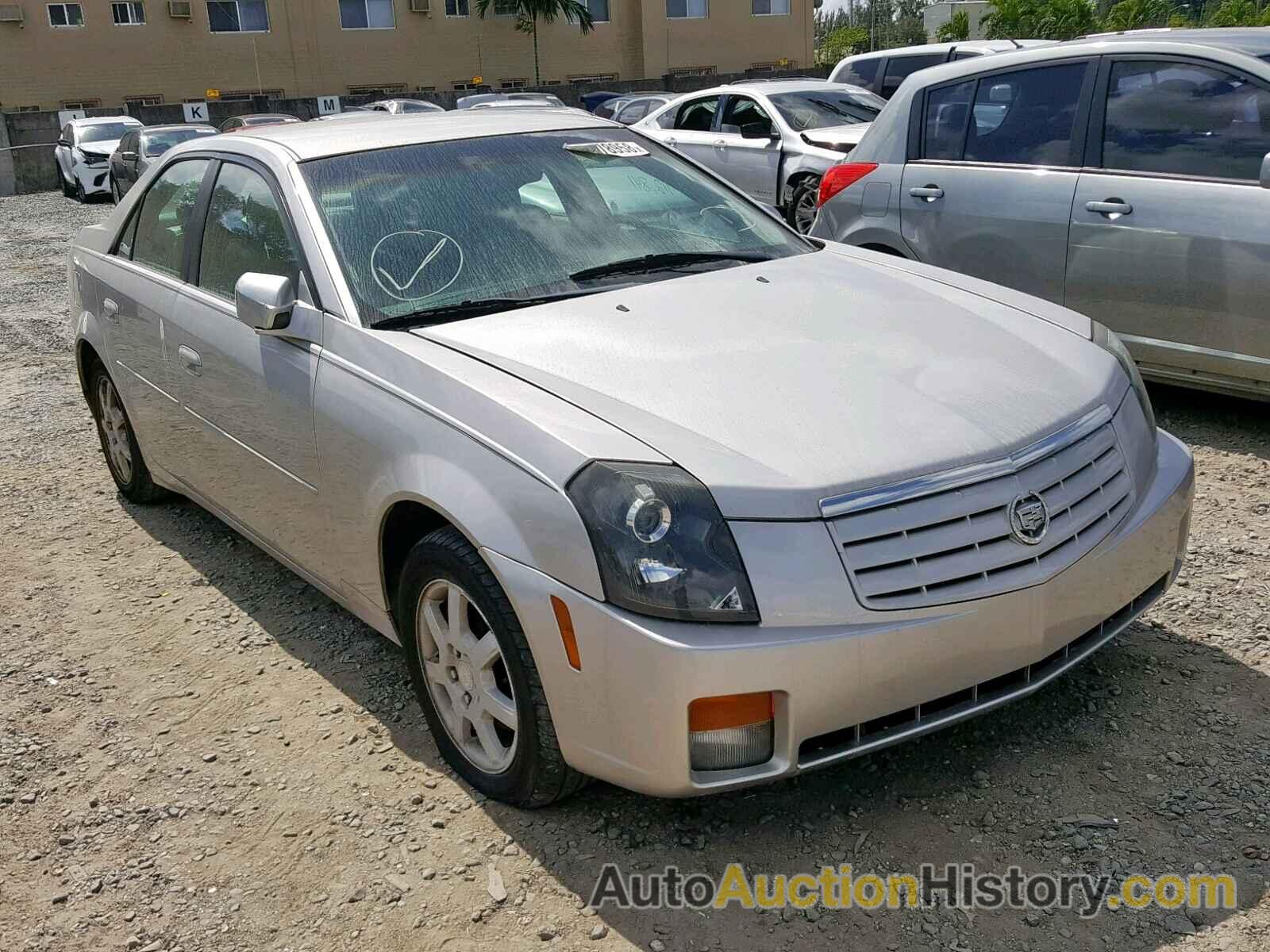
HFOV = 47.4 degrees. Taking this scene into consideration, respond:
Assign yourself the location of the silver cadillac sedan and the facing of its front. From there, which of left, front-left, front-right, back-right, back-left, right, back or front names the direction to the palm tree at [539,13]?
back-left

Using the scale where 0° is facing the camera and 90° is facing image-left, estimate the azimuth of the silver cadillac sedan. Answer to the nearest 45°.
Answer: approximately 315°

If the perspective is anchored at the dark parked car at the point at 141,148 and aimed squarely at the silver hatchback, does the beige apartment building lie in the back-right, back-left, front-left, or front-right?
back-left

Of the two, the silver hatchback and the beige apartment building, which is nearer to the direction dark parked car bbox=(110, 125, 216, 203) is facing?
the silver hatchback

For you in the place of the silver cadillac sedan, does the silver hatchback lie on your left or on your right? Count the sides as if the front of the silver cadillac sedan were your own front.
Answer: on your left

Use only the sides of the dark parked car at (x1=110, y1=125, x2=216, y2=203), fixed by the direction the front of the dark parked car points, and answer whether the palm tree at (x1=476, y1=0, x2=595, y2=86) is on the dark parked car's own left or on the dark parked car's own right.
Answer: on the dark parked car's own left

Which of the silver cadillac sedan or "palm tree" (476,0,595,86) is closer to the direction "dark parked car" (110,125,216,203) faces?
the silver cadillac sedan

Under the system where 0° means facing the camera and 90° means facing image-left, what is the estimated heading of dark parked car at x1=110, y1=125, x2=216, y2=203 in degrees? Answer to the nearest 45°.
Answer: approximately 315°

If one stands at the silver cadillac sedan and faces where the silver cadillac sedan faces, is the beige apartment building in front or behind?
behind

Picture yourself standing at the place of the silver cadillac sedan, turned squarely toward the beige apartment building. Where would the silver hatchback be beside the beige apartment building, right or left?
right
